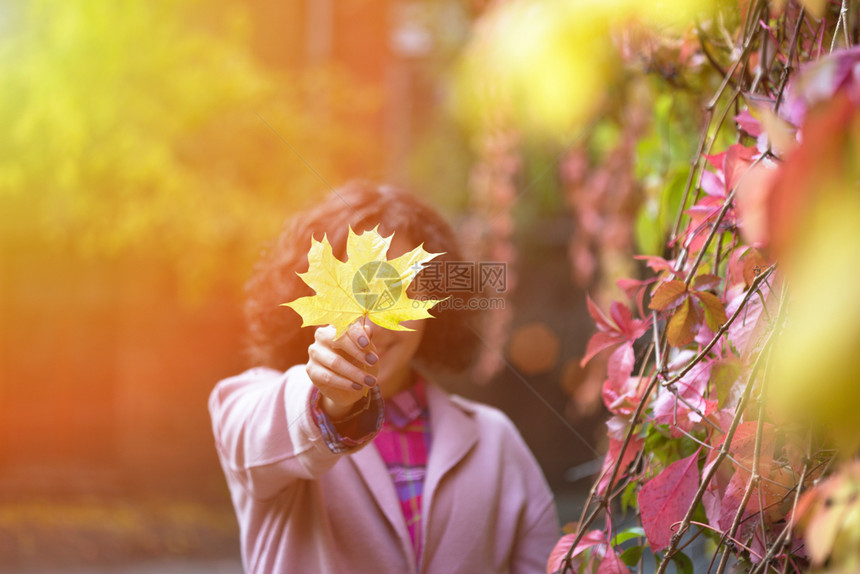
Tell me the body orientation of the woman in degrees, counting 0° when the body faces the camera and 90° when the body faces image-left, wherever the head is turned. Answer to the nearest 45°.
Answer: approximately 0°
